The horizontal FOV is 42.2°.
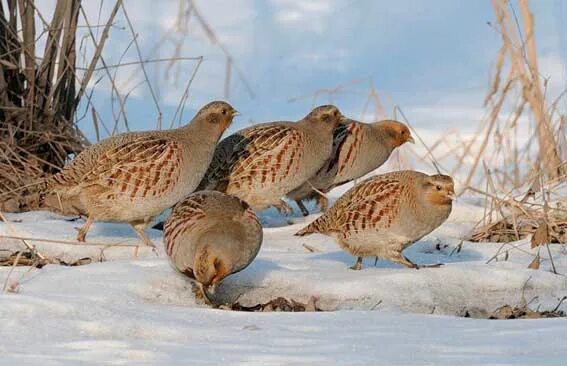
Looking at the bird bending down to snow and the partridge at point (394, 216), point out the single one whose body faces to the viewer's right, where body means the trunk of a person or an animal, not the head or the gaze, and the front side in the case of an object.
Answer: the partridge

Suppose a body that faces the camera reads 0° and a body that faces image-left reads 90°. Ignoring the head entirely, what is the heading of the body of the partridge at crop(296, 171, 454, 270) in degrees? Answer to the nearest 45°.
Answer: approximately 270°

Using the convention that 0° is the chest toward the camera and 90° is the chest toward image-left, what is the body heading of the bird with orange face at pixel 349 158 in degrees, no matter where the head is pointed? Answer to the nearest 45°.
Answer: approximately 270°

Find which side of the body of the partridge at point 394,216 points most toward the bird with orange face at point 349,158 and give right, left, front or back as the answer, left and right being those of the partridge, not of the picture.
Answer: left

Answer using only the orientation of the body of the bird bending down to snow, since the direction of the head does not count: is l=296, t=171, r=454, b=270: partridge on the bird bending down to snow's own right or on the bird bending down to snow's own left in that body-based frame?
on the bird bending down to snow's own left

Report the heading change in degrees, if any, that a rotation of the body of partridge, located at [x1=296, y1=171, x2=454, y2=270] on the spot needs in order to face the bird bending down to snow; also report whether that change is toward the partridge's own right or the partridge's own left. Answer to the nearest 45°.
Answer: approximately 135° to the partridge's own right

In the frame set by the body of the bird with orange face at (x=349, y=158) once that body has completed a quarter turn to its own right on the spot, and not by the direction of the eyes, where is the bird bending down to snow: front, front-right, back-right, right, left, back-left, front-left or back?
front

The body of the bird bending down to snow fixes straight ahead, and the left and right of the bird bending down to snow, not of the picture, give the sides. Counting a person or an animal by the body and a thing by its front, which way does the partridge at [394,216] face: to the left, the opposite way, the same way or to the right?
to the left
